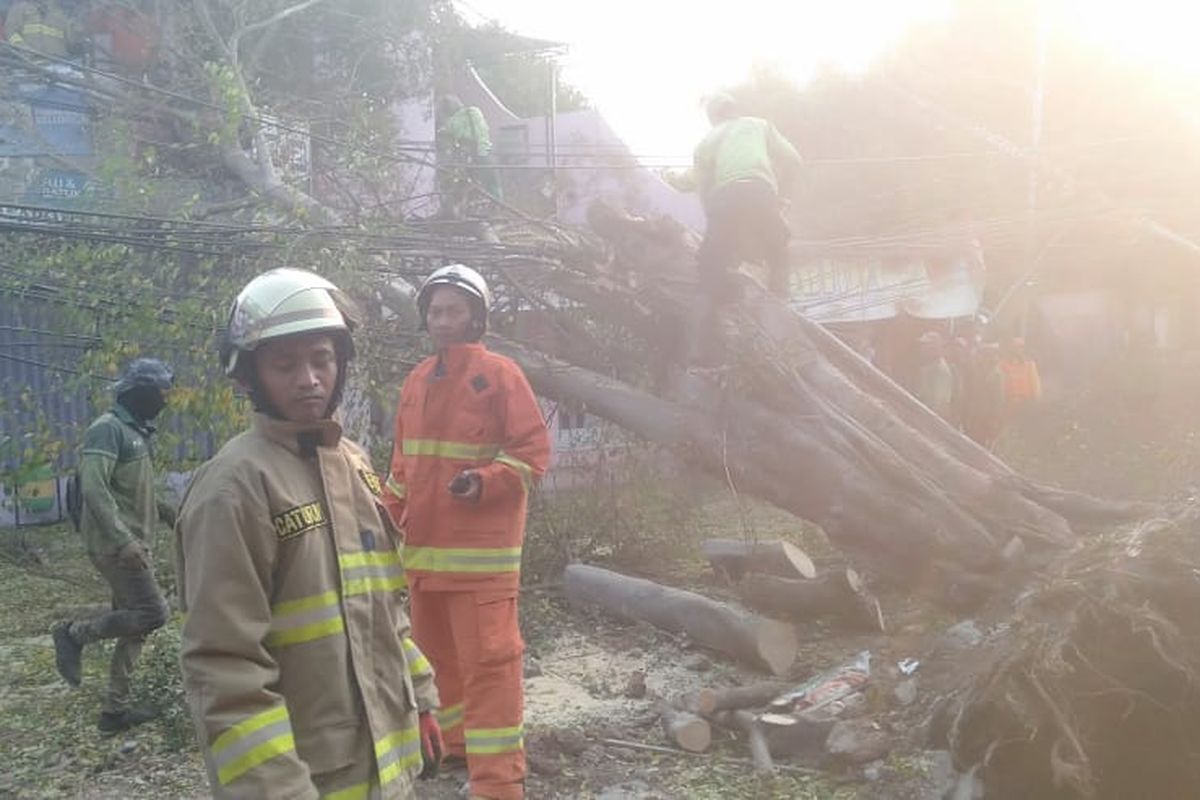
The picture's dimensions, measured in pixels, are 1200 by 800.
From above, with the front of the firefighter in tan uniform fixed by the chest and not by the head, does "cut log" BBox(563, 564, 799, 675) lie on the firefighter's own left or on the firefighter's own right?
on the firefighter's own left

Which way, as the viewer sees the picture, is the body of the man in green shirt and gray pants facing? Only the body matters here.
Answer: to the viewer's right

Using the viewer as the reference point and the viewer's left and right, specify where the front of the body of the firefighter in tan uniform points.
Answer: facing the viewer and to the right of the viewer

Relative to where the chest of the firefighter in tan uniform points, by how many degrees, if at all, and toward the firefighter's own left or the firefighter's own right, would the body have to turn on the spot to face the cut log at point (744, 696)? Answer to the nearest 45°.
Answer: approximately 90° to the firefighter's own left

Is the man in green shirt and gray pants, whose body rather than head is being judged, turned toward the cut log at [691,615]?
yes

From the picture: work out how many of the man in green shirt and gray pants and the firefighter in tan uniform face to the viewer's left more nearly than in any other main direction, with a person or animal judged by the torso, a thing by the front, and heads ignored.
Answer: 0

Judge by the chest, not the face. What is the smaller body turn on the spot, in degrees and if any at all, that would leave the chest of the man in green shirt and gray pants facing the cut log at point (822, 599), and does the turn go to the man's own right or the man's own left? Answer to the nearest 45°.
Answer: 0° — they already face it

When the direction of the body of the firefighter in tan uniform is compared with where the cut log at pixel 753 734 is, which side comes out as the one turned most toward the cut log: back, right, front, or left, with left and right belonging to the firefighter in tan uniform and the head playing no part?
left

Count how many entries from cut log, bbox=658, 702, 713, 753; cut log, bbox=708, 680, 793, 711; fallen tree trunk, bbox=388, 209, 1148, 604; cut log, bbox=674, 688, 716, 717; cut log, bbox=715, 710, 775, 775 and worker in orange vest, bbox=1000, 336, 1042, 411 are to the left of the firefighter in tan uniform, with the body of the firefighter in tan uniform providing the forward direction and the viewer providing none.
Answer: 6

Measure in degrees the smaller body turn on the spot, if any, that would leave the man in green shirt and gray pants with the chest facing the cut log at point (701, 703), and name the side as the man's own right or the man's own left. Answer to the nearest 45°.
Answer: approximately 45° to the man's own right
